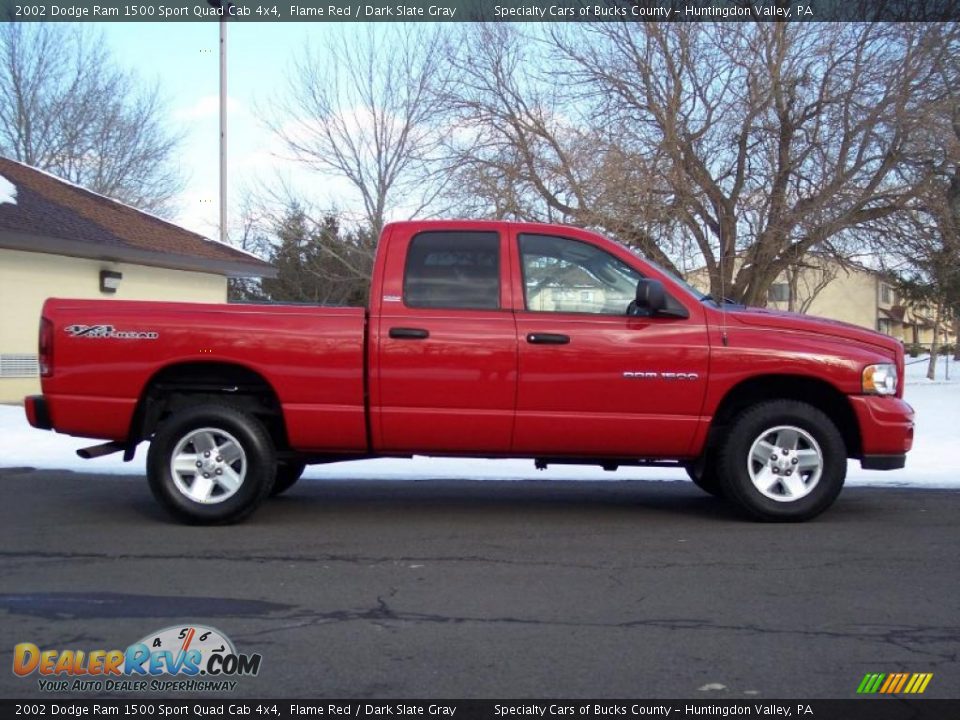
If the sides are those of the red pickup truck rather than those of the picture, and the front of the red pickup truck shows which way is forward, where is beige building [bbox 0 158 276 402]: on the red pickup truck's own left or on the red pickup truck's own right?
on the red pickup truck's own left

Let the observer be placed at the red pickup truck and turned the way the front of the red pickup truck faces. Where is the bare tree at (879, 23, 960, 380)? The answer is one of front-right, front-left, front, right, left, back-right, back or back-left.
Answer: front-left

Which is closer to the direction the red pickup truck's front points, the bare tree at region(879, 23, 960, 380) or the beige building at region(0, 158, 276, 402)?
the bare tree

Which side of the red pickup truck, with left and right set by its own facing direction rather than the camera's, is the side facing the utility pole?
left

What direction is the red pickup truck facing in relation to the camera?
to the viewer's right

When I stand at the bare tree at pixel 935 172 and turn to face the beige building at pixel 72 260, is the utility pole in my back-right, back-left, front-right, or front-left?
front-right

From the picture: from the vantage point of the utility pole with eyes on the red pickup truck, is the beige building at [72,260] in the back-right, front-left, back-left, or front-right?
front-right
